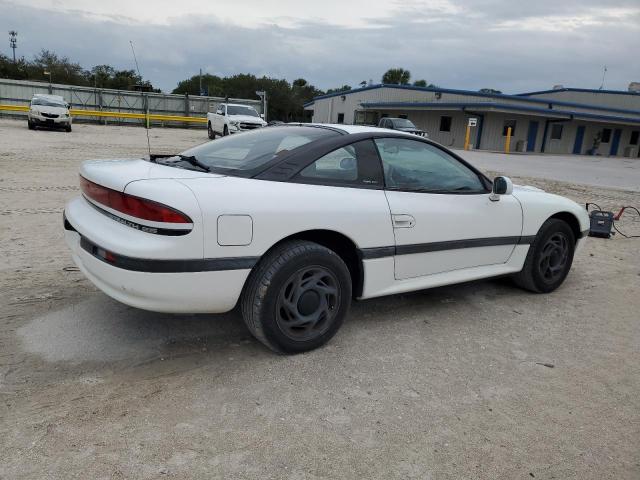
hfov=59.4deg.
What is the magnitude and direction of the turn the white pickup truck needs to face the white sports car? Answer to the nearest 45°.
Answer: approximately 45° to its right

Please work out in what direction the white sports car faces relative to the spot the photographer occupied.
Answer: facing away from the viewer and to the right of the viewer

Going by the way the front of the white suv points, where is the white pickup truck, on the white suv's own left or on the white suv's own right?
on the white suv's own left

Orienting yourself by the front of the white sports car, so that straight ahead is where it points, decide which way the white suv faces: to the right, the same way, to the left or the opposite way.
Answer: to the right

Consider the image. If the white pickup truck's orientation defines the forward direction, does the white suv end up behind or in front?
behind

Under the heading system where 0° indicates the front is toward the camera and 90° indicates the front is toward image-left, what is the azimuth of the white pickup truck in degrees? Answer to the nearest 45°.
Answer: approximately 315°

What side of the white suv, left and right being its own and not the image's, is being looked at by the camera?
front

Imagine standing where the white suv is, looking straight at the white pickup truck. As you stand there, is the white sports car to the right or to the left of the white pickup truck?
right

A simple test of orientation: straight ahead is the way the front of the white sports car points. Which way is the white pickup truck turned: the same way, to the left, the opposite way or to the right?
to the right

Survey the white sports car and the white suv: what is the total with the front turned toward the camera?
1

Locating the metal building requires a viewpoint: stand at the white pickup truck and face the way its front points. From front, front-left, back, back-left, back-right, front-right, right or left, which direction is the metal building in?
left

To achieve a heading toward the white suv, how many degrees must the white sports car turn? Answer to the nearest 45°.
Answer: approximately 90° to its left

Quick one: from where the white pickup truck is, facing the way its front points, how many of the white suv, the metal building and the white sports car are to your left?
1

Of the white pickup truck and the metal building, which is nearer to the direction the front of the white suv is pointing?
the white pickup truck

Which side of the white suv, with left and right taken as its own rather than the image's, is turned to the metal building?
left
